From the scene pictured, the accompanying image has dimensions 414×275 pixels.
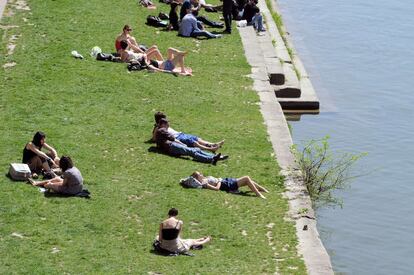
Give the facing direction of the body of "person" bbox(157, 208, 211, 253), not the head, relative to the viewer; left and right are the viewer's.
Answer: facing away from the viewer and to the right of the viewer

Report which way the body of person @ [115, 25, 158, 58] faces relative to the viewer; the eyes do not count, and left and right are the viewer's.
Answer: facing the viewer and to the right of the viewer

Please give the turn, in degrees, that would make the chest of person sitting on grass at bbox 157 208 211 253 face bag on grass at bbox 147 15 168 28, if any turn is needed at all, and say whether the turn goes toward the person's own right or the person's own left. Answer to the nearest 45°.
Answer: approximately 45° to the person's own left

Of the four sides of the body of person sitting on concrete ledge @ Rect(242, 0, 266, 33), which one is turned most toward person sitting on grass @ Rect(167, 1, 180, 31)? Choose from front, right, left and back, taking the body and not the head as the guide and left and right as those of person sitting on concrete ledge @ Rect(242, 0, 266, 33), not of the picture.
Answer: right

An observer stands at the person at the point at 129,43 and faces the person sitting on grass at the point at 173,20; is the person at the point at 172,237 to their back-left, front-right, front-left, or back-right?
back-right

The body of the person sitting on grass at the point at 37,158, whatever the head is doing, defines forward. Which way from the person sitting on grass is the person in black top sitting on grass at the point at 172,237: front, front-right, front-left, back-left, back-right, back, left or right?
front

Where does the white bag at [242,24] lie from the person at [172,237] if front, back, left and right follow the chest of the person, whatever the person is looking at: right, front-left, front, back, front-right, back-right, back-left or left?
front-left

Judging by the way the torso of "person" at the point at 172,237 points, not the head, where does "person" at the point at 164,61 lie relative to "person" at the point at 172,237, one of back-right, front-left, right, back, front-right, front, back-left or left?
front-left

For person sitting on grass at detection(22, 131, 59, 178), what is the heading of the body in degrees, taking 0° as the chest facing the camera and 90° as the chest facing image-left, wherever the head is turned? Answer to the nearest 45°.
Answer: approximately 315°
